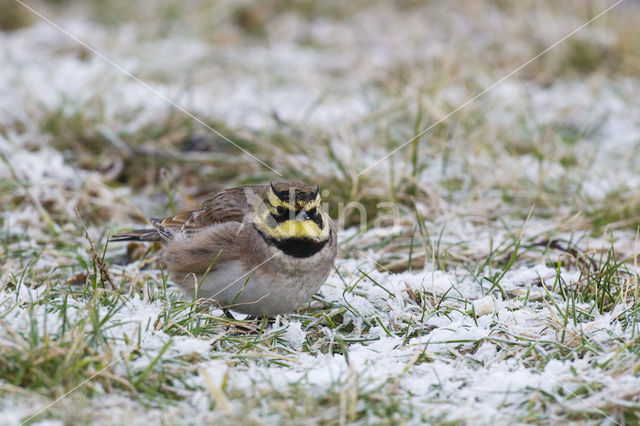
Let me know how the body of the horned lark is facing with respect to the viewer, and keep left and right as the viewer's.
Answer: facing the viewer and to the right of the viewer
